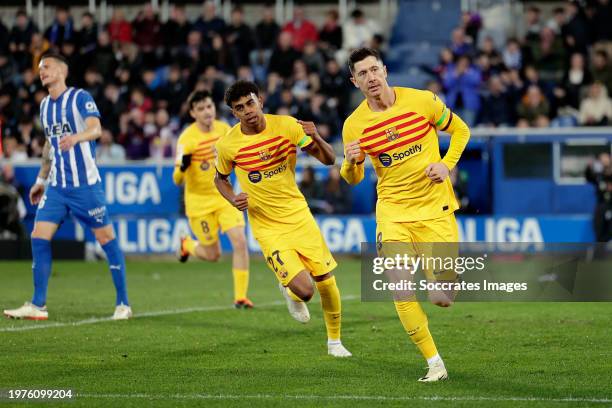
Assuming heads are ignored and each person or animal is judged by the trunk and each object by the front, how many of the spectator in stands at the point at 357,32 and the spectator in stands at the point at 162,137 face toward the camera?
2

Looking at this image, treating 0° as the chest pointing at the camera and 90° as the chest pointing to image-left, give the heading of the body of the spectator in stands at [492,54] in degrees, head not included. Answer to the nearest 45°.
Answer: approximately 0°

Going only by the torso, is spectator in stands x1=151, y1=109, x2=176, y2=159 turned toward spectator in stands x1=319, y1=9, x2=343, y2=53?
no

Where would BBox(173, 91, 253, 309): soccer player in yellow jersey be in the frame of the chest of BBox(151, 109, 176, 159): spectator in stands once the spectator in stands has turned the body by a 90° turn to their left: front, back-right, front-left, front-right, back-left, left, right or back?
right

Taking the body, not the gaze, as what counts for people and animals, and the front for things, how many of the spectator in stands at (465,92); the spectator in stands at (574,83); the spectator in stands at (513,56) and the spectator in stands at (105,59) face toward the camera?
4

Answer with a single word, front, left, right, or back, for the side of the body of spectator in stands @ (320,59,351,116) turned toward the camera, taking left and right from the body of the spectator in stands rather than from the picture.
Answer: front

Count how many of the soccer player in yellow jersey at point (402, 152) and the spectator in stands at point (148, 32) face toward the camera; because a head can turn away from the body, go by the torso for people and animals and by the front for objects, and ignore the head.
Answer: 2

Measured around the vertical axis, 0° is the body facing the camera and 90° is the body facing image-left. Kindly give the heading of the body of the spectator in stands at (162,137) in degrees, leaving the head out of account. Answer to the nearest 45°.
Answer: approximately 0°

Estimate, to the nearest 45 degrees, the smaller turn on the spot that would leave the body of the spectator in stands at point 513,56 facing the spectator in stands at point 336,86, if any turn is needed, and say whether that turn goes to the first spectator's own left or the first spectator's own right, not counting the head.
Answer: approximately 90° to the first spectator's own right

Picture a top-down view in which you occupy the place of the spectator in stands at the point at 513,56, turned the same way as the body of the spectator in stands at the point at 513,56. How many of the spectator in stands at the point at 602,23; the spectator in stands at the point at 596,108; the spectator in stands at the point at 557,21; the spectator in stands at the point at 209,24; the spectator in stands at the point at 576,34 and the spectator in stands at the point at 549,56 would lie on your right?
1

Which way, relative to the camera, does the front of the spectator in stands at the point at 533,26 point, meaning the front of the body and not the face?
toward the camera

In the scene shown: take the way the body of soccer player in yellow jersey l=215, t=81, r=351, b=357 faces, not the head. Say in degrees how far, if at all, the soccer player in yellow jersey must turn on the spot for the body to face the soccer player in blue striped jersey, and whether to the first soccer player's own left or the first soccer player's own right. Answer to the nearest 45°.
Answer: approximately 135° to the first soccer player's own right

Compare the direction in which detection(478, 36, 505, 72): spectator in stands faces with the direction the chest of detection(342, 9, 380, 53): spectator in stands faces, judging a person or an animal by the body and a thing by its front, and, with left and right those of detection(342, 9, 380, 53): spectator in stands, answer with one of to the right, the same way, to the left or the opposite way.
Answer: the same way

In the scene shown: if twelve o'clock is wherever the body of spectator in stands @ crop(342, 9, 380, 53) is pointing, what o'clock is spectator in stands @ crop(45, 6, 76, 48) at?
spectator in stands @ crop(45, 6, 76, 48) is roughly at 3 o'clock from spectator in stands @ crop(342, 9, 380, 53).

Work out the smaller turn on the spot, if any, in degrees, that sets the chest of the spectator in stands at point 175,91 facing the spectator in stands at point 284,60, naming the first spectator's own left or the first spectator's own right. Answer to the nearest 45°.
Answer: approximately 90° to the first spectator's own left

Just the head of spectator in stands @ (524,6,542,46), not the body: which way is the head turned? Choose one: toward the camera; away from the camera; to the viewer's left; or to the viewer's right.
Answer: toward the camera

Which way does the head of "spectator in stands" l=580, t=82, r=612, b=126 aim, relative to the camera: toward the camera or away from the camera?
toward the camera

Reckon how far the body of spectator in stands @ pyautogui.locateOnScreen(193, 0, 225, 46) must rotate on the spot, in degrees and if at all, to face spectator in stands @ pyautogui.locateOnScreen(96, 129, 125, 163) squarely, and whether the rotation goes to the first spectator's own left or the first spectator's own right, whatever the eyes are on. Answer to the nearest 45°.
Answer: approximately 45° to the first spectator's own right

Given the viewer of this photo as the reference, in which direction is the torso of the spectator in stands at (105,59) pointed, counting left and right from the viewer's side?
facing the viewer

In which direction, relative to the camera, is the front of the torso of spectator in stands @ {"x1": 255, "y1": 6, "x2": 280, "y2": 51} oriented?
toward the camera

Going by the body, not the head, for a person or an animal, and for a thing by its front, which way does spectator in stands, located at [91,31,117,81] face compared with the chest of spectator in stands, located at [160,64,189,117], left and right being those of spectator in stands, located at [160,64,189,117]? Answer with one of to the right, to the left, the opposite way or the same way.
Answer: the same way

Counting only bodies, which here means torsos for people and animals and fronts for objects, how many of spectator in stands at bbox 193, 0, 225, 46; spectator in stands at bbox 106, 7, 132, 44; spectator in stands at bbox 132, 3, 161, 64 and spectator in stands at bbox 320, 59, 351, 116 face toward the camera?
4

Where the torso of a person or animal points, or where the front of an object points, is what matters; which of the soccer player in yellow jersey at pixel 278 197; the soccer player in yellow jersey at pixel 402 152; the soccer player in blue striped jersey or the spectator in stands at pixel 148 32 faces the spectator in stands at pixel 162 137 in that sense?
the spectator in stands at pixel 148 32
